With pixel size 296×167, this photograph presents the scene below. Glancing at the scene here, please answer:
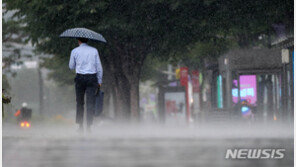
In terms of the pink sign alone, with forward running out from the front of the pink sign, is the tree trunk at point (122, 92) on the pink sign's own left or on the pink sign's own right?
on the pink sign's own right

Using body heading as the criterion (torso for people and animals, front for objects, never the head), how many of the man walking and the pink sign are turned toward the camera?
1

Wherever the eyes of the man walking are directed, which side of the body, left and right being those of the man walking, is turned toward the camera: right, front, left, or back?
back

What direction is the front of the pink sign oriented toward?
toward the camera

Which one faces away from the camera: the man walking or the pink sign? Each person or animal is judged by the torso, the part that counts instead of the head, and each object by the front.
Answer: the man walking

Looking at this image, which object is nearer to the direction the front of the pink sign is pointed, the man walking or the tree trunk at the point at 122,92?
the man walking

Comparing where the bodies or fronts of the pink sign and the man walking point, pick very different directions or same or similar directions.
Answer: very different directions

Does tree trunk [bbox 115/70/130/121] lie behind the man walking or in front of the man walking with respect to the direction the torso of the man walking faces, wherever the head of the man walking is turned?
in front
